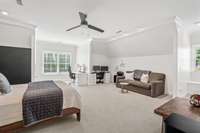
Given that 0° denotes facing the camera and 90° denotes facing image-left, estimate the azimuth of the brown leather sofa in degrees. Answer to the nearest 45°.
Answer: approximately 45°
